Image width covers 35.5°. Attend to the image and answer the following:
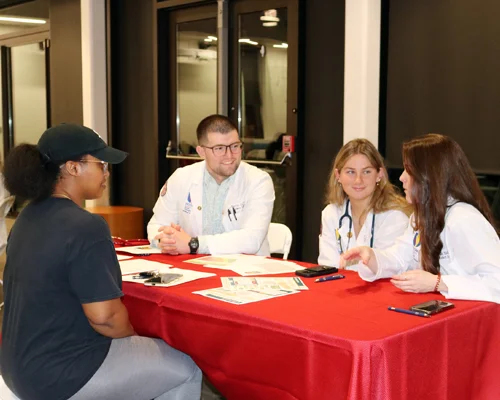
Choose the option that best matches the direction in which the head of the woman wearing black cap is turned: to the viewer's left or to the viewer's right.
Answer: to the viewer's right

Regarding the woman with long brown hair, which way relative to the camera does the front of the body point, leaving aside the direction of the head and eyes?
to the viewer's left

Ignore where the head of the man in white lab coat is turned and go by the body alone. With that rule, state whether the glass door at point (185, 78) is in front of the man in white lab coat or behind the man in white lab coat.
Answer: behind

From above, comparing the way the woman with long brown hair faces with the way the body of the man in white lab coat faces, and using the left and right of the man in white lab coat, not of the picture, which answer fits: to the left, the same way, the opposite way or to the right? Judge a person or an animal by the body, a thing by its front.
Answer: to the right

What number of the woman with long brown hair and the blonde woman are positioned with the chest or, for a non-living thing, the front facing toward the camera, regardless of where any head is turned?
1

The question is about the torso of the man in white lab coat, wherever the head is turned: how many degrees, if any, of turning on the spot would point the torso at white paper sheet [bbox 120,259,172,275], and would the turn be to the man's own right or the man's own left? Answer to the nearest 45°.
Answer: approximately 45° to the man's own right

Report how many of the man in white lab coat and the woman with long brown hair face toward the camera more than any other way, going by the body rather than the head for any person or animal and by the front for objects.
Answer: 1

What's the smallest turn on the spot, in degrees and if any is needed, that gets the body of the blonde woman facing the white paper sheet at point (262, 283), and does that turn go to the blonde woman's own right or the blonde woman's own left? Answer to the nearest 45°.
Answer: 0° — they already face it

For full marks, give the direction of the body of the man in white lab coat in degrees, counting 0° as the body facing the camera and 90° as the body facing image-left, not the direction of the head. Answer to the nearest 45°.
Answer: approximately 0°

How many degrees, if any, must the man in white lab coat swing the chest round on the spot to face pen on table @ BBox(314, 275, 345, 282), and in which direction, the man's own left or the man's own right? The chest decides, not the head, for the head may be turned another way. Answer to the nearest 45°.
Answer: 0° — they already face it
